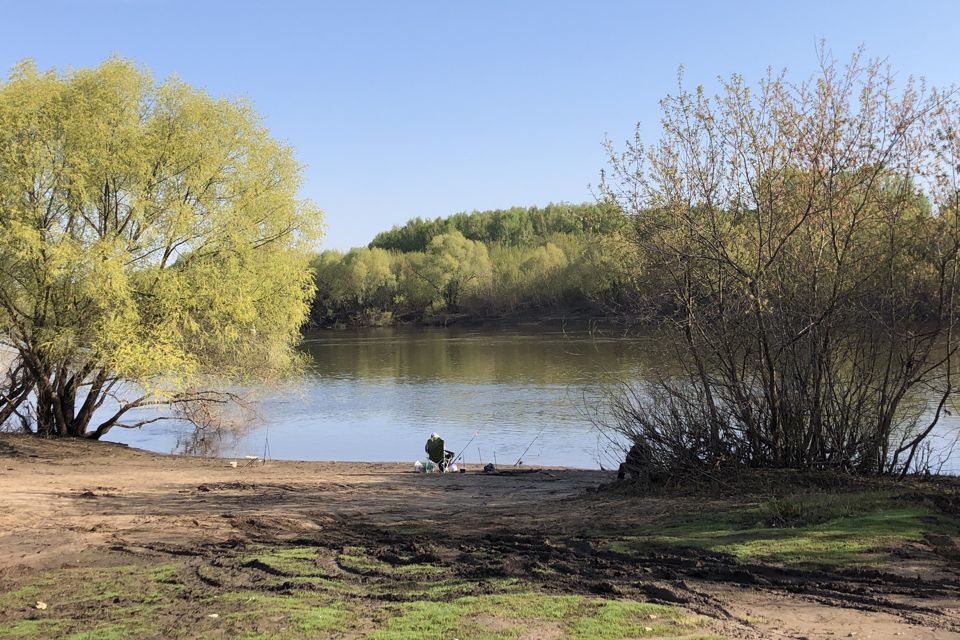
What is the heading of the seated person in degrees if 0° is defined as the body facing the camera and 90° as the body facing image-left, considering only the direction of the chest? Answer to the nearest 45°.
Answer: approximately 225°

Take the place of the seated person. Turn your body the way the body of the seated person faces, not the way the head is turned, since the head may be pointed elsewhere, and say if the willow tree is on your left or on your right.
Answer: on your left
